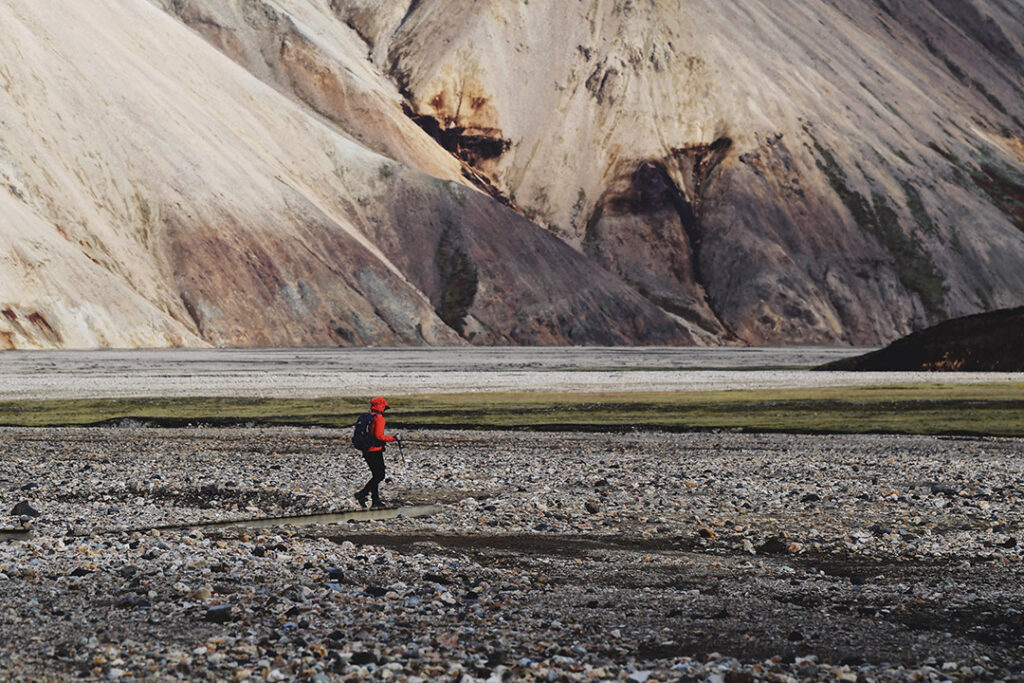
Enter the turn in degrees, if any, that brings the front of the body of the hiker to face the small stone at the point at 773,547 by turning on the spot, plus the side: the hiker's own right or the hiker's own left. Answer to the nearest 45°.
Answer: approximately 45° to the hiker's own right

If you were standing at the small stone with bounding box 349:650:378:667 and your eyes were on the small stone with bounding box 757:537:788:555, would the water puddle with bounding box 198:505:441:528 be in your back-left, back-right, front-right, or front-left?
front-left

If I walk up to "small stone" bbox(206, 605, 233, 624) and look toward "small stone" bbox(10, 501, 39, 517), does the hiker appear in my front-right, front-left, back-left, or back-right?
front-right

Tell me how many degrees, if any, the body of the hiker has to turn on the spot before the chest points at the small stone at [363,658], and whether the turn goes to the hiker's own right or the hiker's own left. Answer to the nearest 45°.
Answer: approximately 90° to the hiker's own right

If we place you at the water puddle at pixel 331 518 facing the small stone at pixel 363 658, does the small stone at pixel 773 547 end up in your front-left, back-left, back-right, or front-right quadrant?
front-left

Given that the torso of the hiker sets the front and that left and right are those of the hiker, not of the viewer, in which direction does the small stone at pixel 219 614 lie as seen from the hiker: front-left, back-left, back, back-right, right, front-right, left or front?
right

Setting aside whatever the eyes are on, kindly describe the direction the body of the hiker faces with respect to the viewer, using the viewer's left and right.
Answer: facing to the right of the viewer
